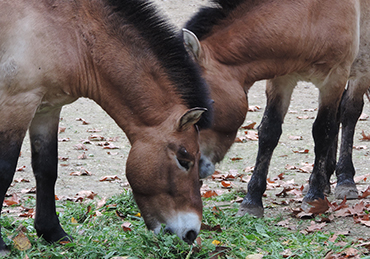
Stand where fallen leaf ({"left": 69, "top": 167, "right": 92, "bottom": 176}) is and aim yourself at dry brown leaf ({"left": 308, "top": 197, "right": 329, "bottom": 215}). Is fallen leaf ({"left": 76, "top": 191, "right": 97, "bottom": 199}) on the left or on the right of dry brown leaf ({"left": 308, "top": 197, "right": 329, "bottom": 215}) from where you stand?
right

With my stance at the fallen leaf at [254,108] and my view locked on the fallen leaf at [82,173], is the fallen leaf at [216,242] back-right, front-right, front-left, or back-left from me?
front-left

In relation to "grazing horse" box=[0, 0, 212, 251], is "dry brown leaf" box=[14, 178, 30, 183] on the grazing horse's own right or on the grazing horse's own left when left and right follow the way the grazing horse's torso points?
on the grazing horse's own left

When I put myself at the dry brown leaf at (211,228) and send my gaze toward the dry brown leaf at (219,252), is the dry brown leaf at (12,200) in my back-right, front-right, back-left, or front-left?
back-right

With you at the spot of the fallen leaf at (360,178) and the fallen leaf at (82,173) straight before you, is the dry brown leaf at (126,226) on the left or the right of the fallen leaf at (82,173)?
left

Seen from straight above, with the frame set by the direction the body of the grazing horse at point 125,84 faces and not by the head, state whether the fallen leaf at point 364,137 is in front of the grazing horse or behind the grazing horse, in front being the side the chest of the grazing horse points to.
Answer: in front

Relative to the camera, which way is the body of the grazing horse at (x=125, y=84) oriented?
to the viewer's right

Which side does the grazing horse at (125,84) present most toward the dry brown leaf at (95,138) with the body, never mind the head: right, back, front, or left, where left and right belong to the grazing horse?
left
